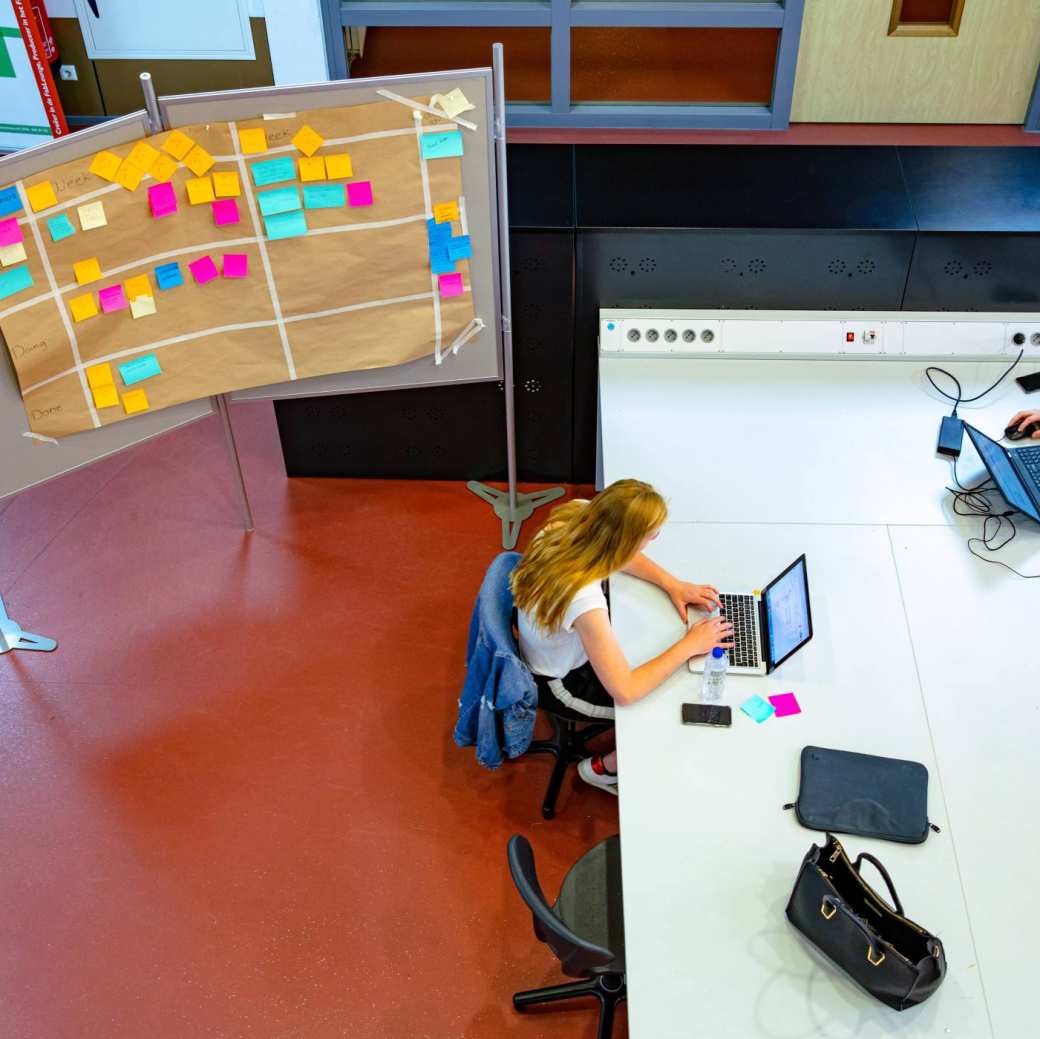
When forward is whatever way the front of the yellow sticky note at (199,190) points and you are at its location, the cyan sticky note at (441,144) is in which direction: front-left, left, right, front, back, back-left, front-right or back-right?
left

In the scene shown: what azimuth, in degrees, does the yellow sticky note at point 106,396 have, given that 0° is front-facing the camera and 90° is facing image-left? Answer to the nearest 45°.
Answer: approximately 0°

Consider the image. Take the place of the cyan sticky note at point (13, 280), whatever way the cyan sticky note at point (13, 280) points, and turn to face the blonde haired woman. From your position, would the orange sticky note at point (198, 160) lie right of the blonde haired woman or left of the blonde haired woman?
left

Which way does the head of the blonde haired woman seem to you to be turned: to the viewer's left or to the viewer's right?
to the viewer's right

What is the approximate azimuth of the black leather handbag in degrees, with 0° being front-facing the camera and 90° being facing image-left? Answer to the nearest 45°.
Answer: approximately 45°

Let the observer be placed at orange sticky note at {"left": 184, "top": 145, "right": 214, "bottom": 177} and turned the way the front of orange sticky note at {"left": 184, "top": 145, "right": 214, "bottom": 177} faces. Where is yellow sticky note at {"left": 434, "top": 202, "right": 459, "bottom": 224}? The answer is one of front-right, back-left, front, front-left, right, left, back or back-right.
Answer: left

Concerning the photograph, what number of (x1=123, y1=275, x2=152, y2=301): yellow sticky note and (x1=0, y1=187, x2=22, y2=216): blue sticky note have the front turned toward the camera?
2

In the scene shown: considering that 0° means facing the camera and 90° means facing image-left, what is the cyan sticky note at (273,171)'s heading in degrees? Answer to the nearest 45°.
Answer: approximately 0°
